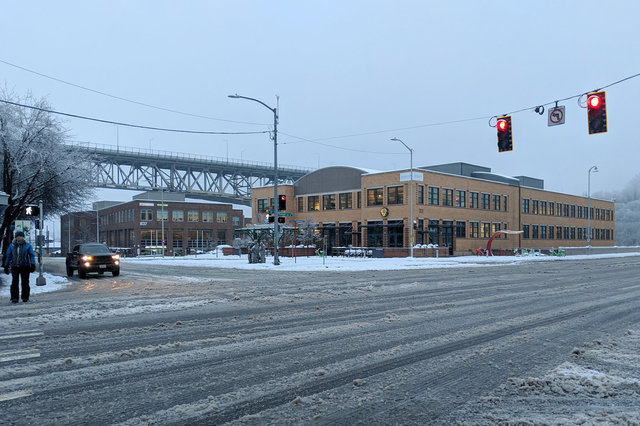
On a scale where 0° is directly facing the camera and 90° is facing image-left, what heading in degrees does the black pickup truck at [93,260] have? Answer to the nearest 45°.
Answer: approximately 315°

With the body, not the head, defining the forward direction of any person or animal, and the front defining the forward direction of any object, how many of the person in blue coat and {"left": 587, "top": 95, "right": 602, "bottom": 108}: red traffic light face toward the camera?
2

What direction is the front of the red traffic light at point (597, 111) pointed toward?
toward the camera

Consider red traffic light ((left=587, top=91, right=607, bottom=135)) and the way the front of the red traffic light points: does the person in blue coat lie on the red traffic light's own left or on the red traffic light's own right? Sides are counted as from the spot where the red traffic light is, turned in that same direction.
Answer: on the red traffic light's own right

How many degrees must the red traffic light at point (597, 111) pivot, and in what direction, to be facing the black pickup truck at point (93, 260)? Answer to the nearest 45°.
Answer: approximately 90° to its right

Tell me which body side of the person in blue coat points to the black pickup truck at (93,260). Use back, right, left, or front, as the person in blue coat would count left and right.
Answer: back

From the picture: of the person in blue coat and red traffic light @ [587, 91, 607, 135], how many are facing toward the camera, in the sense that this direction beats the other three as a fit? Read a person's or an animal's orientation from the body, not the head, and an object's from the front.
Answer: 2

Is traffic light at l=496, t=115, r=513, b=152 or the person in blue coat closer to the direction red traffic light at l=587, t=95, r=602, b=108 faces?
the person in blue coat
